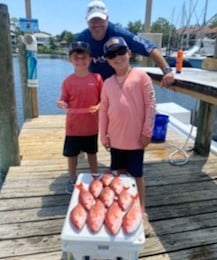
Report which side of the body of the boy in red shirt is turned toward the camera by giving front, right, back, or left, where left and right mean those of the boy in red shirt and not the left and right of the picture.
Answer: front

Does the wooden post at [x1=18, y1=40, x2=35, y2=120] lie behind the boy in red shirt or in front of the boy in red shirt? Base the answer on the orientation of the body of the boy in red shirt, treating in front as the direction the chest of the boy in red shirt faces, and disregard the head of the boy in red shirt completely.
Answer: behind

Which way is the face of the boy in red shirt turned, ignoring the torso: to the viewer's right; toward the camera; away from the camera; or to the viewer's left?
toward the camera

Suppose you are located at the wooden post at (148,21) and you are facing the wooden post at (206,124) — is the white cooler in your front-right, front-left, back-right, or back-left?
front-right

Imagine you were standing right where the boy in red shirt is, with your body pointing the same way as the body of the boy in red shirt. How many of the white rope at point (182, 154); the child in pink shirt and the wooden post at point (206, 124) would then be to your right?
0

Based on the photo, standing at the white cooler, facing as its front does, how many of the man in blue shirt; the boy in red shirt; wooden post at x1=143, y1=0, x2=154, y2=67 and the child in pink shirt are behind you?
4

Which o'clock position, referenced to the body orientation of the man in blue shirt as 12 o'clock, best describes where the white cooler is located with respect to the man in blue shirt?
The white cooler is roughly at 12 o'clock from the man in blue shirt.

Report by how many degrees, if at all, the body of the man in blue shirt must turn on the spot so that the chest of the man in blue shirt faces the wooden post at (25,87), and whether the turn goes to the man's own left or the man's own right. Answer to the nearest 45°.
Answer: approximately 135° to the man's own right

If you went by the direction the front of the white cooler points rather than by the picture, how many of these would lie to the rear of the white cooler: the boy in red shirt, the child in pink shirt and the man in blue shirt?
3

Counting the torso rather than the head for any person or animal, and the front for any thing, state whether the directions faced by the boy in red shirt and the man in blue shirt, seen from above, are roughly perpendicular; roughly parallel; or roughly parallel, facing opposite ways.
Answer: roughly parallel

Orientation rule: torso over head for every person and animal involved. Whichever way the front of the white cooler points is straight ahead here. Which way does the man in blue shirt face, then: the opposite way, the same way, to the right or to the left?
the same way

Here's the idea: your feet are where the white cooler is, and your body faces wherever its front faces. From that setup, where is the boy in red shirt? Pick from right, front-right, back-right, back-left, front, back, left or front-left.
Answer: back

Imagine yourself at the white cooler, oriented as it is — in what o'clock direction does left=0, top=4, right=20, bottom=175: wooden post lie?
The wooden post is roughly at 5 o'clock from the white cooler.

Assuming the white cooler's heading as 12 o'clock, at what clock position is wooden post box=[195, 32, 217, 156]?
The wooden post is roughly at 7 o'clock from the white cooler.

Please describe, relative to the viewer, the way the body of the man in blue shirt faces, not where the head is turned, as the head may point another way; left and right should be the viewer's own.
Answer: facing the viewer

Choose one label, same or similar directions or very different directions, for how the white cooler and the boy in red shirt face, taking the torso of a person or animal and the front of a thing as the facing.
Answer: same or similar directions

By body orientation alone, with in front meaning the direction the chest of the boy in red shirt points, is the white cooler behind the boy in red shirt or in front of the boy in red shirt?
in front
